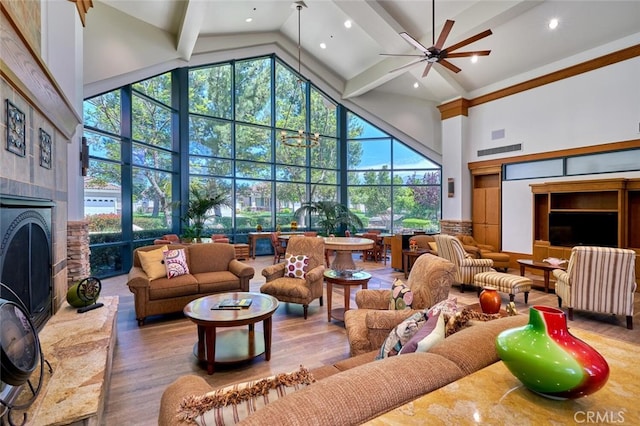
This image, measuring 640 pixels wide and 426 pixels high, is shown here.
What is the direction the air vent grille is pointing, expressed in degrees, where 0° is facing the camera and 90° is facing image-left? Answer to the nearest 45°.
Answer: approximately 45°

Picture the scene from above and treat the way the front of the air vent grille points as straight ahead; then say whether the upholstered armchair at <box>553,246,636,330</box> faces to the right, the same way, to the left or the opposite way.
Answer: to the right

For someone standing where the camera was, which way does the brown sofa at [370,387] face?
facing away from the viewer and to the left of the viewer

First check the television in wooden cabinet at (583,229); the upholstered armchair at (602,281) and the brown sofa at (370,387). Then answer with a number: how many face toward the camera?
1

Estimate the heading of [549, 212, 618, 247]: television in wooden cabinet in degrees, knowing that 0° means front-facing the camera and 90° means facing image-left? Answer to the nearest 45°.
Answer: approximately 0°

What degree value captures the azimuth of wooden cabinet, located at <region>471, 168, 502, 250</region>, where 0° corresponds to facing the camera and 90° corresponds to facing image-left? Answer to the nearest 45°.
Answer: approximately 45°

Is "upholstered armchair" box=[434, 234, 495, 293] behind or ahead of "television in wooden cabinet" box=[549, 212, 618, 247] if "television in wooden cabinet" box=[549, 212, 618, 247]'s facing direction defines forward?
ahead

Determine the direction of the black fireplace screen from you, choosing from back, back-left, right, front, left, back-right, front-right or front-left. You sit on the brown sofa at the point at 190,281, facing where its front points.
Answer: right

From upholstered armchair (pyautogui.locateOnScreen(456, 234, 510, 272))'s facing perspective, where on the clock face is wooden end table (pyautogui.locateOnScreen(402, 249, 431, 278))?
The wooden end table is roughly at 3 o'clock from the upholstered armchair.

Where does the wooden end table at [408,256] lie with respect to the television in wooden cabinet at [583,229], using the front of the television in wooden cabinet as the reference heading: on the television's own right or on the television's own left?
on the television's own right

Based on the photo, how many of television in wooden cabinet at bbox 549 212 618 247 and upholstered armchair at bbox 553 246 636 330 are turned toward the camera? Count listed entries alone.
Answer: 1

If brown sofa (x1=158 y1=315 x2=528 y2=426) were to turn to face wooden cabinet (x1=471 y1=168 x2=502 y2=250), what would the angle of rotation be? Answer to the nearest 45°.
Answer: approximately 90° to its right
